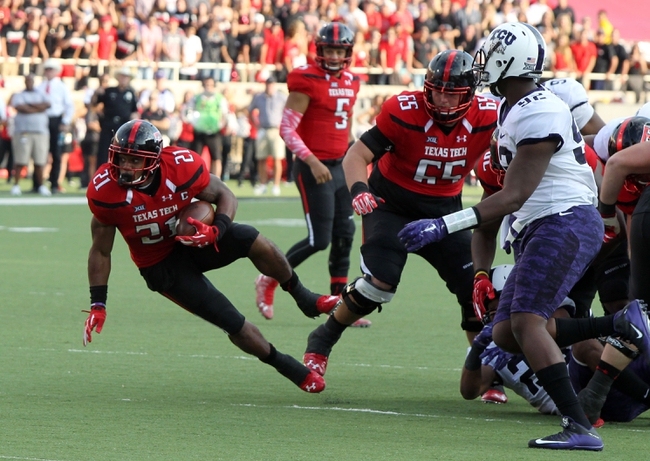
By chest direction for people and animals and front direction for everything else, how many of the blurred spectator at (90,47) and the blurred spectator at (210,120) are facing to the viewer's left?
0

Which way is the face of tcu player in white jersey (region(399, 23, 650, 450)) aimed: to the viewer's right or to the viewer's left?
to the viewer's left

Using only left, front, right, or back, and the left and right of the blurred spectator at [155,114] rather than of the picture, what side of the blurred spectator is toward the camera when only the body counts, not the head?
front

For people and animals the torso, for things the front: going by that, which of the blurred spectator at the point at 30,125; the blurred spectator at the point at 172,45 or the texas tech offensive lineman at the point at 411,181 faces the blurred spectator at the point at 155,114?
the blurred spectator at the point at 172,45

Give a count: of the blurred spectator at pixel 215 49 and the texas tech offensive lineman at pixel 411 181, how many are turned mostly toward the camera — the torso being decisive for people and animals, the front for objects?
2

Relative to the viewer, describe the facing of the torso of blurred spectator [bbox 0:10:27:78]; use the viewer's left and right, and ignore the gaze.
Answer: facing the viewer

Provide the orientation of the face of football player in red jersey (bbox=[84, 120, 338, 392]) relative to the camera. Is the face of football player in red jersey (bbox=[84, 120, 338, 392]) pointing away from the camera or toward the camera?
toward the camera

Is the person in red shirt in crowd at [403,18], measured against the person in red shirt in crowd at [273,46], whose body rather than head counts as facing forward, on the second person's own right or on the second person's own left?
on the second person's own left

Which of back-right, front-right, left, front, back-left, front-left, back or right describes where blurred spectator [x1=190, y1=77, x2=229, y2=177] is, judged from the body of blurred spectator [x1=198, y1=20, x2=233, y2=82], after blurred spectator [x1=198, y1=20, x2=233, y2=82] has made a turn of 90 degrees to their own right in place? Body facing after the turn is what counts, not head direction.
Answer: left

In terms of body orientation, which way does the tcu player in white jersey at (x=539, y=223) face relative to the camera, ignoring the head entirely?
to the viewer's left

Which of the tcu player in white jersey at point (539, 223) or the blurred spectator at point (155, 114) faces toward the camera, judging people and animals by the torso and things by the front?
the blurred spectator

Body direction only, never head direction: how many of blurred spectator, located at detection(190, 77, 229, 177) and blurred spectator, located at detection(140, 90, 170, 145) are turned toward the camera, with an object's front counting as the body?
2

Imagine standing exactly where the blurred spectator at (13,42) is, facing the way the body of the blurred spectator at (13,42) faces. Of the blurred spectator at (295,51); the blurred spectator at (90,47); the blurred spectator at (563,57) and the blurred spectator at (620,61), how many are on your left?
4

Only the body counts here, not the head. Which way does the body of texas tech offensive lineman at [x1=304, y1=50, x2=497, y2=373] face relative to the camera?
toward the camera

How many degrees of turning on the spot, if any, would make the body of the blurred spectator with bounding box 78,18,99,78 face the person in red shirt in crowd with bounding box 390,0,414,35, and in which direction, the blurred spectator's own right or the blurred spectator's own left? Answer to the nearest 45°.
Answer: approximately 90° to the blurred spectator's own left

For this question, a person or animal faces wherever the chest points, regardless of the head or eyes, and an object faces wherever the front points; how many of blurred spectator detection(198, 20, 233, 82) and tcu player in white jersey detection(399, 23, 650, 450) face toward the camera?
1

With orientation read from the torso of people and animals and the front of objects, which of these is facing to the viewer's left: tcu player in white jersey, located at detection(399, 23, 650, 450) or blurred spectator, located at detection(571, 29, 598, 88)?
the tcu player in white jersey

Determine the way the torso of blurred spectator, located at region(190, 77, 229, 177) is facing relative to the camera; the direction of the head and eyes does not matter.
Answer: toward the camera

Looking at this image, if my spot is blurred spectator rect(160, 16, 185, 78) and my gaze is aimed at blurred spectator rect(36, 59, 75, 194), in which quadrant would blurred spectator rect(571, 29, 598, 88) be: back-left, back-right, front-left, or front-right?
back-left
